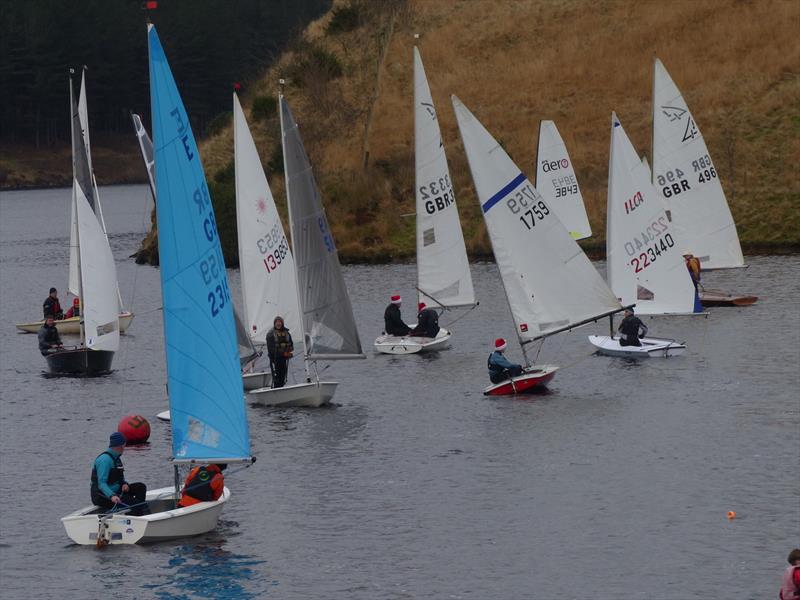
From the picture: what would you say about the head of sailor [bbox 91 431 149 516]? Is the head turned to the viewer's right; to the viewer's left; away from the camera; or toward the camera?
to the viewer's right

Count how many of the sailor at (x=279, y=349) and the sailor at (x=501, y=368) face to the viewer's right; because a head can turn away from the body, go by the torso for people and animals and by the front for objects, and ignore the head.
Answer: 1

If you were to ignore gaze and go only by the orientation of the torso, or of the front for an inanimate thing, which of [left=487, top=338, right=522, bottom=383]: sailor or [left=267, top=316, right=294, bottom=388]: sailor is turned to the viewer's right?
[left=487, top=338, right=522, bottom=383]: sailor

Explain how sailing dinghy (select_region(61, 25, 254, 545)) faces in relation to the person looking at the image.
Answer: facing away from the viewer and to the right of the viewer

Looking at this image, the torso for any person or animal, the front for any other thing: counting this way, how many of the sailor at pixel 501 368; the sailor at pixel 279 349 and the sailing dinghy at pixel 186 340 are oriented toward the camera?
1

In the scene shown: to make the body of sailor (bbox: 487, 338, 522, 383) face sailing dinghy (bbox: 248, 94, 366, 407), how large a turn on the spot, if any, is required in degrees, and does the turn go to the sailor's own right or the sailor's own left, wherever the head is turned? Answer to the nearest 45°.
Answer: approximately 180°

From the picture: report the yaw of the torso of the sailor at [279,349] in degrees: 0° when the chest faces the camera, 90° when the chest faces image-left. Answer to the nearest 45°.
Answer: approximately 0°

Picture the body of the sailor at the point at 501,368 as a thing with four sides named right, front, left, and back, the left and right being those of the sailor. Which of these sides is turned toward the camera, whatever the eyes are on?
right

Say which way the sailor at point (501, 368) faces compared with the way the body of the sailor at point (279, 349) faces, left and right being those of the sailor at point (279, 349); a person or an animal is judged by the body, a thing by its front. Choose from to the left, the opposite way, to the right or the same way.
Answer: to the left
